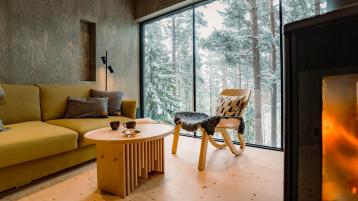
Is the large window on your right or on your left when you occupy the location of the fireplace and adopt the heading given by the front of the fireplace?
on your right

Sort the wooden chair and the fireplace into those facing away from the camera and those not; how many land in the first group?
0

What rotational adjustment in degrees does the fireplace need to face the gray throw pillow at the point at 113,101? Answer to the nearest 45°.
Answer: approximately 90° to its right

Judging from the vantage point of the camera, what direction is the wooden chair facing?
facing the viewer and to the left of the viewer

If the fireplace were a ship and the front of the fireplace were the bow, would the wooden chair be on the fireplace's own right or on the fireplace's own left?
on the fireplace's own right

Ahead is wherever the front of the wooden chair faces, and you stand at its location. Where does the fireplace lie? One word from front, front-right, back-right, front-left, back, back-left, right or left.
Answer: front-left

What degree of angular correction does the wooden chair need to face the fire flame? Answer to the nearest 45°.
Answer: approximately 45° to its left

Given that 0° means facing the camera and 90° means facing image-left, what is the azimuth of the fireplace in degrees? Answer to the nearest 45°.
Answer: approximately 45°
